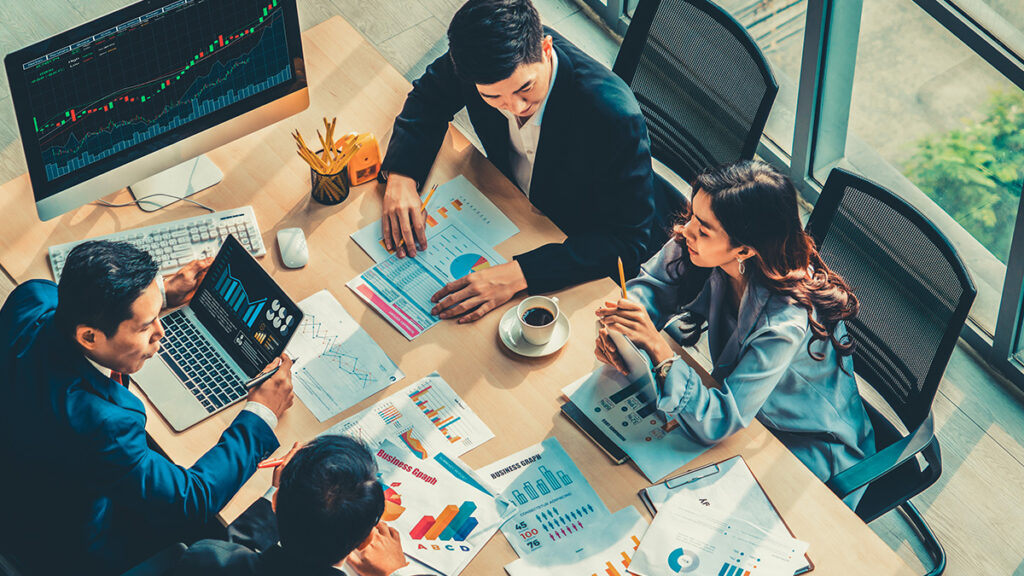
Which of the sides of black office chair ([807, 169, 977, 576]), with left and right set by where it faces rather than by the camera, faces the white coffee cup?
front

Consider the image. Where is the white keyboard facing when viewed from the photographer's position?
facing the viewer

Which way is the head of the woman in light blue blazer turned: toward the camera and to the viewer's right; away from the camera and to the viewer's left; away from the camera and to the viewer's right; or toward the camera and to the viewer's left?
toward the camera and to the viewer's left

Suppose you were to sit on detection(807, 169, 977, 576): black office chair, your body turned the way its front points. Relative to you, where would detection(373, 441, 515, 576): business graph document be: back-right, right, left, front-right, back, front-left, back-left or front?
front

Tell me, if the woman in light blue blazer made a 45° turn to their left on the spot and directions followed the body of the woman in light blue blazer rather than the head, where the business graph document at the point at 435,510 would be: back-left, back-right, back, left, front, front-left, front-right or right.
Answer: front-right

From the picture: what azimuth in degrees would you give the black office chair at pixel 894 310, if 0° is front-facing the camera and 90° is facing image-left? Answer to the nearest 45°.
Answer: approximately 45°

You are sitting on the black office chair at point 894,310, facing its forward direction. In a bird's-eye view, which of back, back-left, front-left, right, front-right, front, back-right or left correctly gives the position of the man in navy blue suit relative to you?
front

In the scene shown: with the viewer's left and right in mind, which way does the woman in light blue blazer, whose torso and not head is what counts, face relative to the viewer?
facing the viewer and to the left of the viewer

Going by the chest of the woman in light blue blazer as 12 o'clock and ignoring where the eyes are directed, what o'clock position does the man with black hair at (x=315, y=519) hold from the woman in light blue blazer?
The man with black hair is roughly at 12 o'clock from the woman in light blue blazer.

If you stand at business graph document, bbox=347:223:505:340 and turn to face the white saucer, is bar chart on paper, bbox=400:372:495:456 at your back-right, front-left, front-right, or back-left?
front-right

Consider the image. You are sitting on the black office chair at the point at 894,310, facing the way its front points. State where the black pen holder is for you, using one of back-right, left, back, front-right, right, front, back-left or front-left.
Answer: front-right

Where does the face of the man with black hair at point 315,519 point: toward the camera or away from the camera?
away from the camera

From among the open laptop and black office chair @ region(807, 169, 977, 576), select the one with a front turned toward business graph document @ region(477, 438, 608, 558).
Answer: the black office chair

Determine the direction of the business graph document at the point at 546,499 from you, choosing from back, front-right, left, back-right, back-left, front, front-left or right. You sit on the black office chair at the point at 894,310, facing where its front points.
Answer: front

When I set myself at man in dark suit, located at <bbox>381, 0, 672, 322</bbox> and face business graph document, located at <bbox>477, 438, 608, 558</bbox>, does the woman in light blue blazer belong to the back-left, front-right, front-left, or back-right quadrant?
front-left

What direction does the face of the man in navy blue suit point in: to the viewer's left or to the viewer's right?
to the viewer's right

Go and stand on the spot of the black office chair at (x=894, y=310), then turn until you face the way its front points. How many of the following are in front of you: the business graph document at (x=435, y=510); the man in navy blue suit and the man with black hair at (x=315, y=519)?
3
